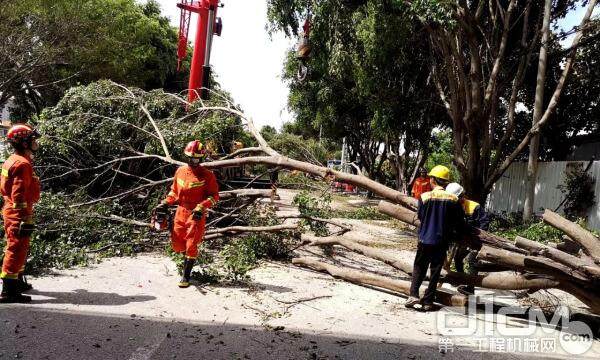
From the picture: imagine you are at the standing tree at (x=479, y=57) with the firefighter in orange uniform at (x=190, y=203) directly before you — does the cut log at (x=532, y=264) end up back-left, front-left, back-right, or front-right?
front-left

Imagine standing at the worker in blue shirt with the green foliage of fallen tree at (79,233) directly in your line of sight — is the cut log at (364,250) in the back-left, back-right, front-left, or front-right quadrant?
front-right

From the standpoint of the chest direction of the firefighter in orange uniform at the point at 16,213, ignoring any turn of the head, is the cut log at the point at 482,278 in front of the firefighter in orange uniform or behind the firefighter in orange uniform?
in front

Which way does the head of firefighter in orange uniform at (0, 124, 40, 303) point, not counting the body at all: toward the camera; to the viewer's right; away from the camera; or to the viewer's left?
to the viewer's right

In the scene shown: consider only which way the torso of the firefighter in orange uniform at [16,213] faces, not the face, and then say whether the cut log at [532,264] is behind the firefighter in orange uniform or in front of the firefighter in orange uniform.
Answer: in front

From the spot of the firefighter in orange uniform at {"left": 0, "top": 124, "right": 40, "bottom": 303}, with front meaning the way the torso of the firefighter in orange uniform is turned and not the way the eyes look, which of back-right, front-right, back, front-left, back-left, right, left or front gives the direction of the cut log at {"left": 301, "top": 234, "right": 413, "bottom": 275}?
front

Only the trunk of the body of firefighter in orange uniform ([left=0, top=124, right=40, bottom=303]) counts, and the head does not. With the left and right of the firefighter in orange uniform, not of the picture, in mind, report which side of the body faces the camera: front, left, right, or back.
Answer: right
